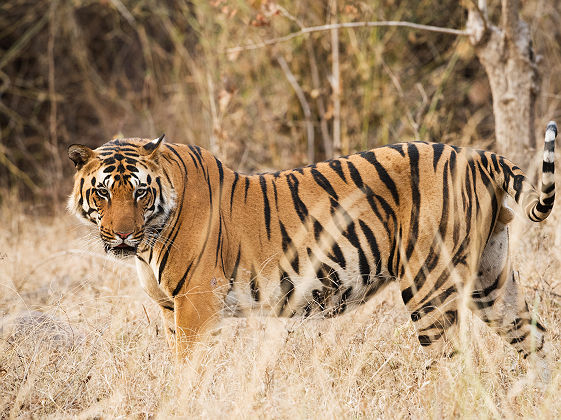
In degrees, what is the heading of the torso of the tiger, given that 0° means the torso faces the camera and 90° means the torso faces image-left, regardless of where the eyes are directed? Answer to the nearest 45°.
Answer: approximately 90°

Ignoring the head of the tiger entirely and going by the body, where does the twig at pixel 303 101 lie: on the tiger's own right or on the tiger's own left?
on the tiger's own right

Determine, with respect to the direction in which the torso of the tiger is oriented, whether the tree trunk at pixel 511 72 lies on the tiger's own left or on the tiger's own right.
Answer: on the tiger's own right

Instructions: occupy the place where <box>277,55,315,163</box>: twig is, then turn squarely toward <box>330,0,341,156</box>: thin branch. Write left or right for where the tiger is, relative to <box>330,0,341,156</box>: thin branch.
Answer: right

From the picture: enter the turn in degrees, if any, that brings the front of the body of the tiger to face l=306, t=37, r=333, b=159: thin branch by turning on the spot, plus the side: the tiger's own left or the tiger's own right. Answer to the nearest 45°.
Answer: approximately 90° to the tiger's own right

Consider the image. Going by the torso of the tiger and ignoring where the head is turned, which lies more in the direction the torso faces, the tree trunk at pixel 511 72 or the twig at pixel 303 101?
the twig

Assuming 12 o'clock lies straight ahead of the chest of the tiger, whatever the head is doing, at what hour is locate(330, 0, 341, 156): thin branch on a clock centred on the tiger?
The thin branch is roughly at 3 o'clock from the tiger.

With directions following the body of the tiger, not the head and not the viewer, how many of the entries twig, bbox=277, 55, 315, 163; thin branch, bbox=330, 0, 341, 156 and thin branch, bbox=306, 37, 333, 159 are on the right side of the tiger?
3
